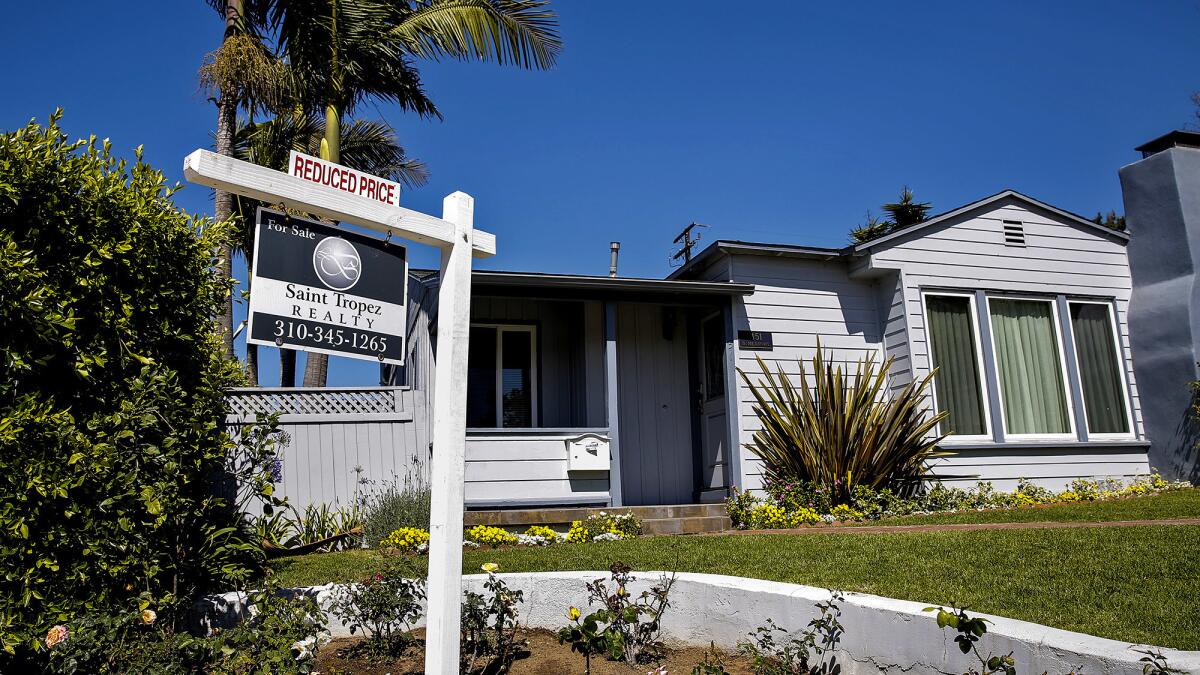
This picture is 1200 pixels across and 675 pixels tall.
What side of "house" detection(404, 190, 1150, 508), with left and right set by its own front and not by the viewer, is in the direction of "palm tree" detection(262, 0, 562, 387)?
right

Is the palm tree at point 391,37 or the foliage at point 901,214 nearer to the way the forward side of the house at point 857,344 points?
the palm tree

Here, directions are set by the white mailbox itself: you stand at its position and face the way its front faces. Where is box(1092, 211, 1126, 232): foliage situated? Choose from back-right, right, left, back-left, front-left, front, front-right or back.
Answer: back-left

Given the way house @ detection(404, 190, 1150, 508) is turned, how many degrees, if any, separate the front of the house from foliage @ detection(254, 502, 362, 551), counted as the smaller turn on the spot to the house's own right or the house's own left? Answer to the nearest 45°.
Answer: approximately 90° to the house's own right

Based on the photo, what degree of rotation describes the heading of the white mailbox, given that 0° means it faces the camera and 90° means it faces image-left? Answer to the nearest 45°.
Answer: approximately 0°

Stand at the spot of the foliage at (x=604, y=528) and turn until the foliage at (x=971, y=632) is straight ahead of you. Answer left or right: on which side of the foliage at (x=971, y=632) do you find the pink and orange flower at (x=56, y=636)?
right

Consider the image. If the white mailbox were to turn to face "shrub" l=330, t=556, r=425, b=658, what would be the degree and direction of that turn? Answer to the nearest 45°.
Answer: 0° — it already faces it

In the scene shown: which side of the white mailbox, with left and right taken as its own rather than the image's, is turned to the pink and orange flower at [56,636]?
front

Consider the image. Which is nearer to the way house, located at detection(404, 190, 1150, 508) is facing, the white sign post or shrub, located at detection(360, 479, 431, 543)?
the white sign post

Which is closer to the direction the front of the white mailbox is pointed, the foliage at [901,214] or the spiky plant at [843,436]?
the spiky plant

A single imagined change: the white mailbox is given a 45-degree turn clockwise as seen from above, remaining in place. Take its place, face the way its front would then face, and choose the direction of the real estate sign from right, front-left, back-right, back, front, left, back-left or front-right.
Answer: front-left

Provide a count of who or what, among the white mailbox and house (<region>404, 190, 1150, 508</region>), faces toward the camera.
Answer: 2

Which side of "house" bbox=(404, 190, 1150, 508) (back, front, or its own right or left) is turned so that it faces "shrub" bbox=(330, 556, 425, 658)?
front

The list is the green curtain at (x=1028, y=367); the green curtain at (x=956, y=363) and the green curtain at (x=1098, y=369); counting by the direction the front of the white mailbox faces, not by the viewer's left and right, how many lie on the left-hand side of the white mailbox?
3

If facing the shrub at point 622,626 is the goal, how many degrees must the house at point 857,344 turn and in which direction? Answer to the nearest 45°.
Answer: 0° — it already faces it
